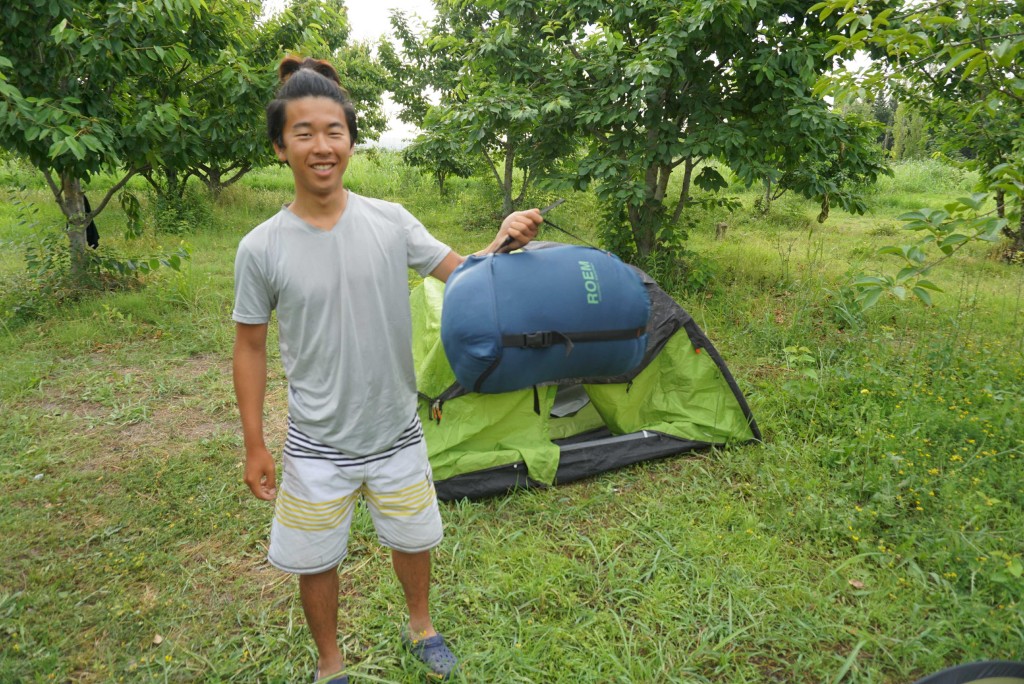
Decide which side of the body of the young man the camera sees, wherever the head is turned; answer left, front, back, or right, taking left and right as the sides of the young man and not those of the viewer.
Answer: front

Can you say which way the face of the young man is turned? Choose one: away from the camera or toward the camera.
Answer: toward the camera
